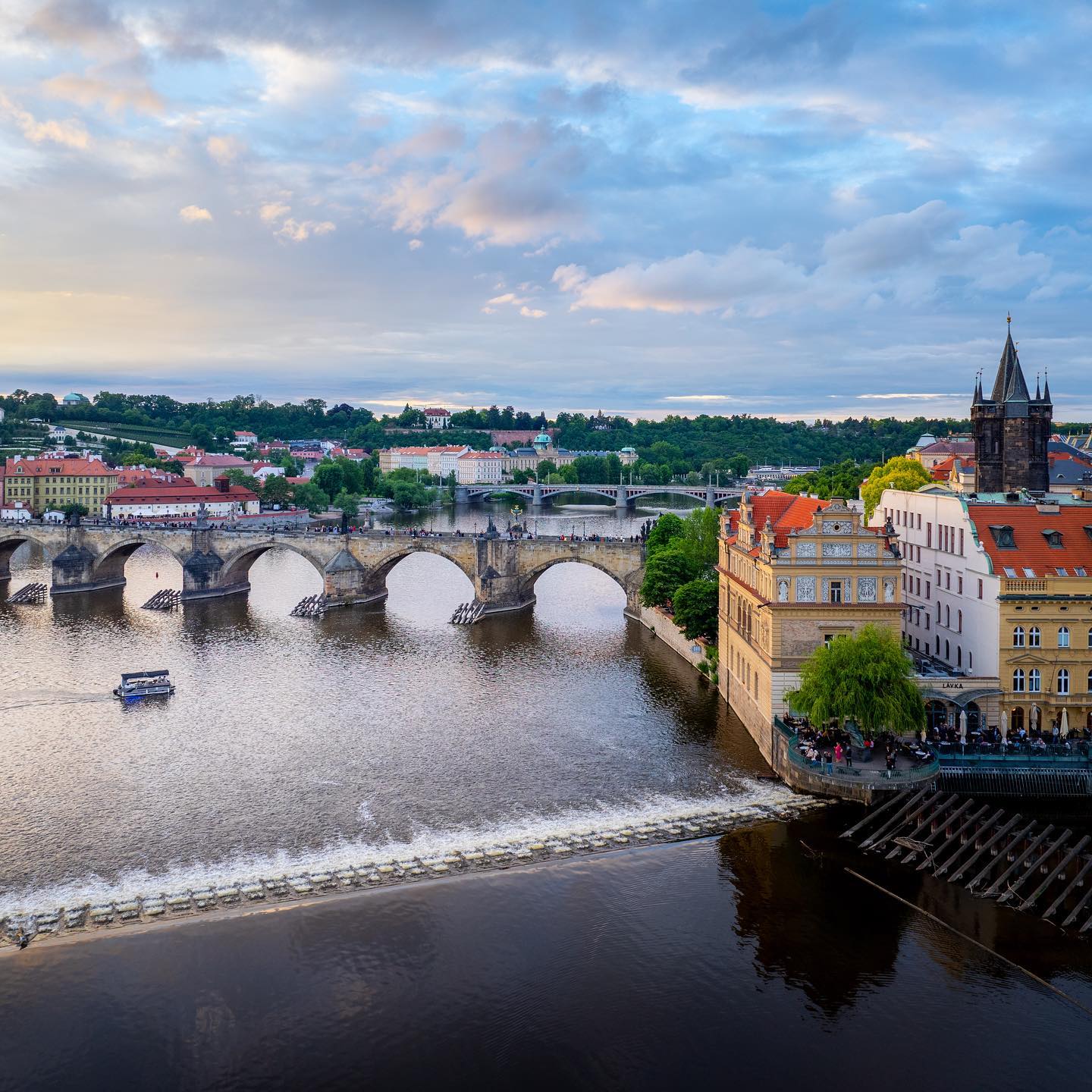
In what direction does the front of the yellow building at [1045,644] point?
toward the camera

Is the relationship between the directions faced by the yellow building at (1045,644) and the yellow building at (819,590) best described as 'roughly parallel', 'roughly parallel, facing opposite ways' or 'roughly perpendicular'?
roughly parallel

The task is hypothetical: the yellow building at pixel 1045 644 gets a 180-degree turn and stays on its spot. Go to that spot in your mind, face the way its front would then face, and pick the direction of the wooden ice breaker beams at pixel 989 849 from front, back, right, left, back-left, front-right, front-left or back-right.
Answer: back

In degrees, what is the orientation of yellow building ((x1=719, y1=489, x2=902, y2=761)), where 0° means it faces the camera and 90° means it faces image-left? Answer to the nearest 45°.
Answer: approximately 0°

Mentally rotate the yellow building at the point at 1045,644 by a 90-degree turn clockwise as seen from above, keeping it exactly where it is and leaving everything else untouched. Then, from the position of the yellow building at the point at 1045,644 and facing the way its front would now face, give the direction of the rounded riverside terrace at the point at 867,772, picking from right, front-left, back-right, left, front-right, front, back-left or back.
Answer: front-left

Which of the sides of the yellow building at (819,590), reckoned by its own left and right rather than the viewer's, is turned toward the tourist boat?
right

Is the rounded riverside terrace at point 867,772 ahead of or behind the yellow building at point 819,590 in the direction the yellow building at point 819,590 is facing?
ahead

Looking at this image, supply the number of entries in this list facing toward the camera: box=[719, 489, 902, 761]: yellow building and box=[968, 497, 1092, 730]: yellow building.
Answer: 2

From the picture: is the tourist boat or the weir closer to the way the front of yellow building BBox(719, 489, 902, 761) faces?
the weir

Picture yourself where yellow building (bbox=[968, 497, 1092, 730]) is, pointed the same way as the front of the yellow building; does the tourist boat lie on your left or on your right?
on your right

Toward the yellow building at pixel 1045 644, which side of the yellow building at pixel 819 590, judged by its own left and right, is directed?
left

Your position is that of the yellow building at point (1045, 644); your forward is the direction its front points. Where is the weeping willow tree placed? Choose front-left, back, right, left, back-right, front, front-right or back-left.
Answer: front-right
